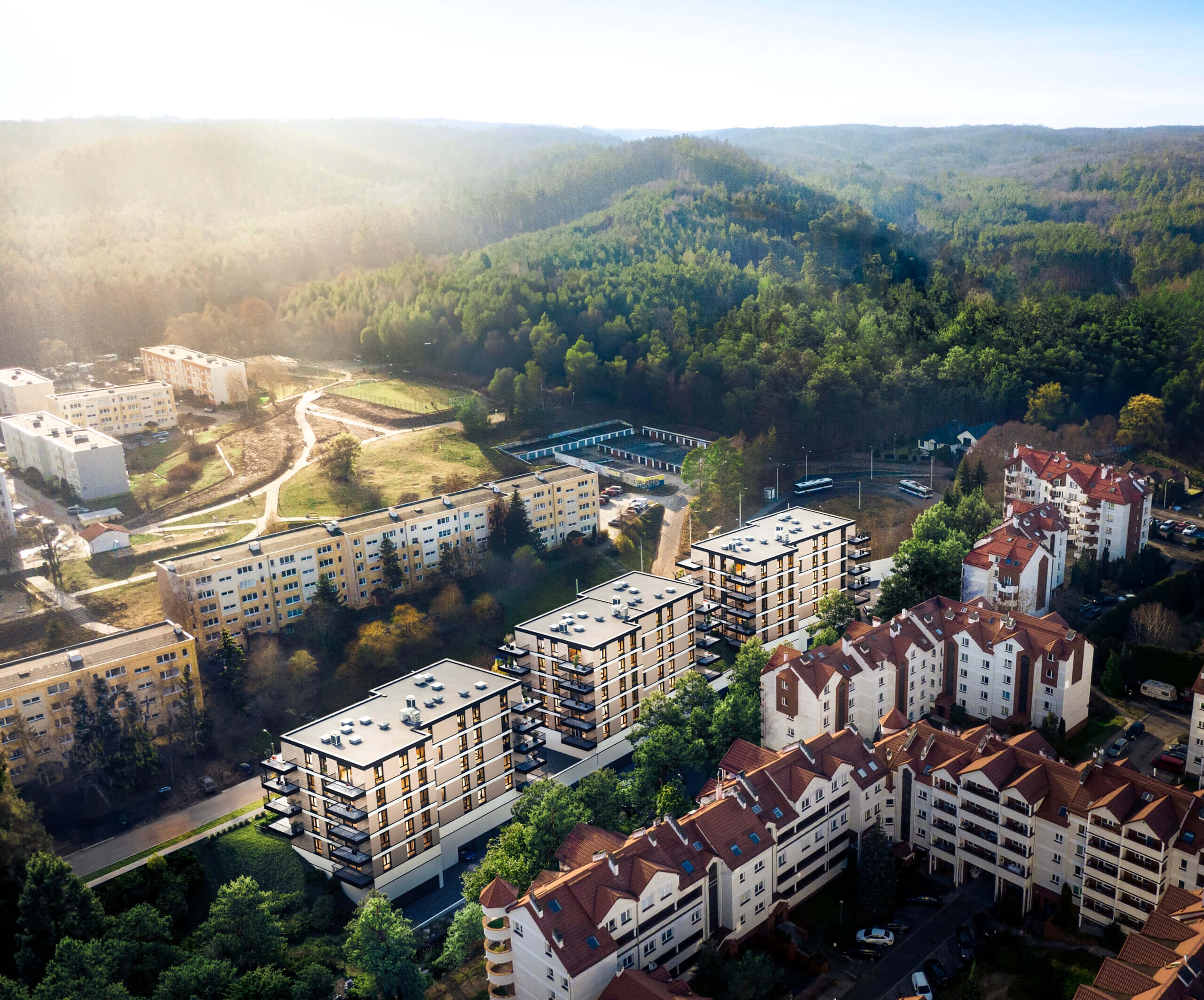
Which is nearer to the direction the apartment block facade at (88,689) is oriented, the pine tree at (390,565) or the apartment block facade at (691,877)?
the apartment block facade

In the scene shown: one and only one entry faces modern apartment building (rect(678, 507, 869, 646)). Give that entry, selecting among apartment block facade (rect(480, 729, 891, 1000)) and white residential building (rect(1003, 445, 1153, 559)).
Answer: the white residential building

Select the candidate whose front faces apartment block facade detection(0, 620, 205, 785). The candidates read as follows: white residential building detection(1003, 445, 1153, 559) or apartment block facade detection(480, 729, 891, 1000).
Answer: the white residential building

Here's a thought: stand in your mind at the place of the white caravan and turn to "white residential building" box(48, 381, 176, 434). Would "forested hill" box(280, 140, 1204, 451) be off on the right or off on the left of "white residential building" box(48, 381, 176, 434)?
right

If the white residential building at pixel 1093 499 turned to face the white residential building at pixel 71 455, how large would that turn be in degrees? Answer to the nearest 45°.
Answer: approximately 45° to its right

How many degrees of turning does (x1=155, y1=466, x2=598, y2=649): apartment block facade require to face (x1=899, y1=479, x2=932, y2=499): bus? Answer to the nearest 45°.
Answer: approximately 45° to its left

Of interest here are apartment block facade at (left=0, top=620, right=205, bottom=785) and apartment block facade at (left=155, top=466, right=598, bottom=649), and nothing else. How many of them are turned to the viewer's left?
0

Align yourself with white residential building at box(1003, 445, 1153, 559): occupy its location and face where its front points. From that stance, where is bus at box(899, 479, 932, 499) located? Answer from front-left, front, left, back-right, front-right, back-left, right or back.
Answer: right

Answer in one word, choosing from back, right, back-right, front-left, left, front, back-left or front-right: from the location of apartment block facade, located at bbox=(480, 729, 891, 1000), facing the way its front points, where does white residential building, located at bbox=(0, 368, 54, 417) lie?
back

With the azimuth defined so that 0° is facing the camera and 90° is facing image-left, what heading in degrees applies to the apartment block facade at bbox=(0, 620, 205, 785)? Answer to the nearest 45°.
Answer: approximately 315°

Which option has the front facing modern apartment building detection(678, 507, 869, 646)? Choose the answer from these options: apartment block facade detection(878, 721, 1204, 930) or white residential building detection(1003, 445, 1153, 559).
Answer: the white residential building

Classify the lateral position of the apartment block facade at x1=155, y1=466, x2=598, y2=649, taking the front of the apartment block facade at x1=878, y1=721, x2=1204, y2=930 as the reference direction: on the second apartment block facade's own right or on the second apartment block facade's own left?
on the second apartment block facade's own right

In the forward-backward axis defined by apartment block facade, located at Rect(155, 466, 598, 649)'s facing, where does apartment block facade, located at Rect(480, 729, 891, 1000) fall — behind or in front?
in front

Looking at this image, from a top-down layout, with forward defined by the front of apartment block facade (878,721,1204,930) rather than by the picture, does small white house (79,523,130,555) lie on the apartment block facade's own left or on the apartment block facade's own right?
on the apartment block facade's own right
